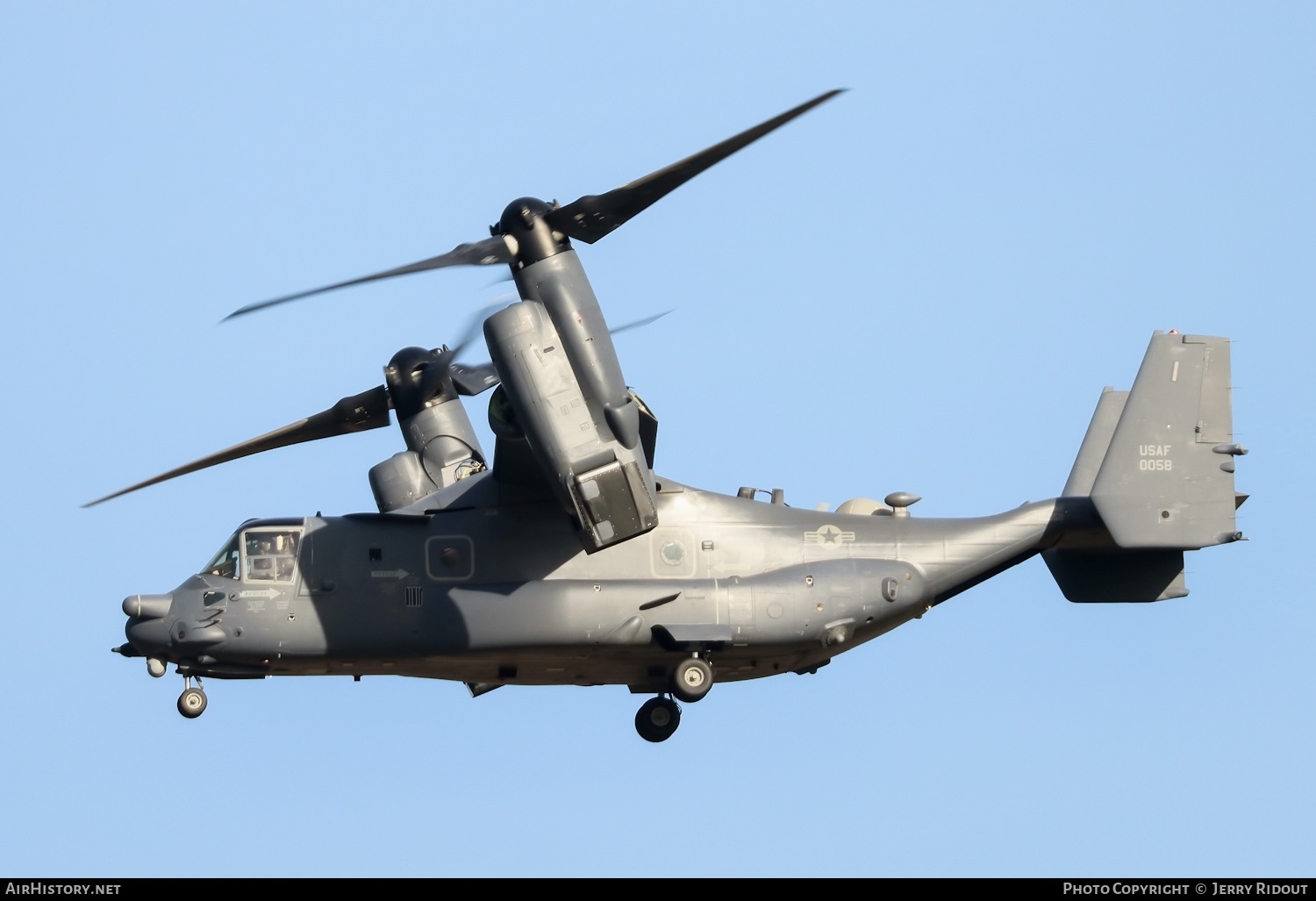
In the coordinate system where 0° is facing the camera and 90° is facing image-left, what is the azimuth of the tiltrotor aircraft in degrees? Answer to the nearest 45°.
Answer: approximately 90°
